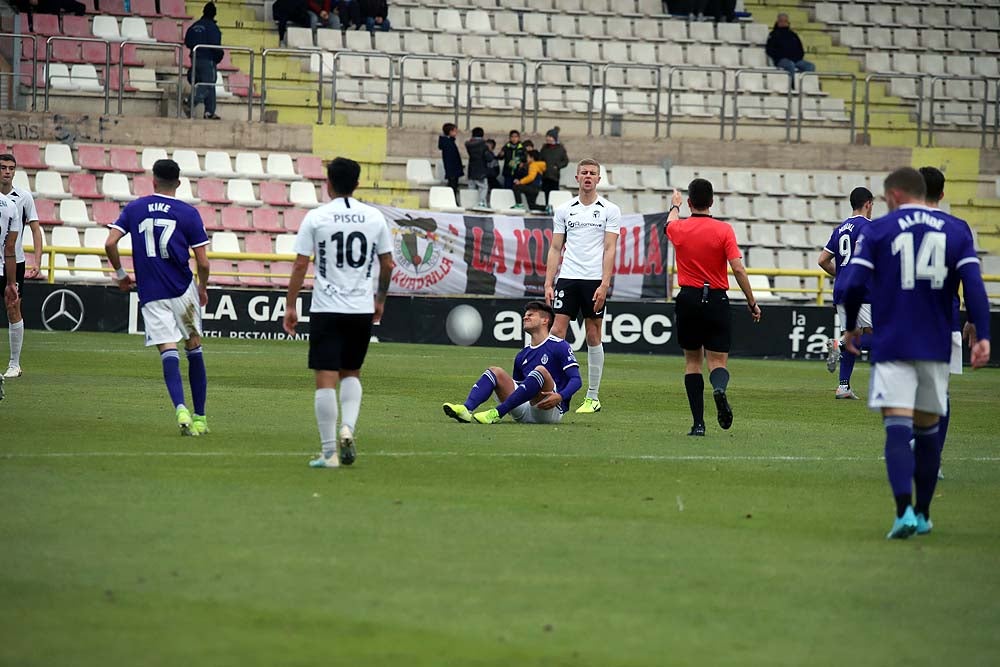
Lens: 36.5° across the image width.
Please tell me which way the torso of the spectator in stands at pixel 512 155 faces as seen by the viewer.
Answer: toward the camera

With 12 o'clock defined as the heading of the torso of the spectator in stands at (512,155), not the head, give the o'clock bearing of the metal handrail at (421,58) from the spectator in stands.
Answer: The metal handrail is roughly at 4 o'clock from the spectator in stands.

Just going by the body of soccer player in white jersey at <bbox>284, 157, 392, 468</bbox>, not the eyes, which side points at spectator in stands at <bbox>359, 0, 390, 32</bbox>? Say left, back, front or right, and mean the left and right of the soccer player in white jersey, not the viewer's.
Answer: front

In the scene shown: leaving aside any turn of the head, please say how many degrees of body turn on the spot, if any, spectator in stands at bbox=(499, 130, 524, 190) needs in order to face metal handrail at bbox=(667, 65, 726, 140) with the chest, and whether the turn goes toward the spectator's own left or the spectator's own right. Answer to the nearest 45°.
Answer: approximately 135° to the spectator's own left

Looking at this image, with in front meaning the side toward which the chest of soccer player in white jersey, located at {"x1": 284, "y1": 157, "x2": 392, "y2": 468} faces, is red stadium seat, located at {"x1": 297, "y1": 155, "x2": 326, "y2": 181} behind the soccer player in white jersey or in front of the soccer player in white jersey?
in front

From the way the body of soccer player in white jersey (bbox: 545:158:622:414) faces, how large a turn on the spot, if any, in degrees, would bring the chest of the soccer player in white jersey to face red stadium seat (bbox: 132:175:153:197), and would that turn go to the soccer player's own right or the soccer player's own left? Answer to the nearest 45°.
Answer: approximately 135° to the soccer player's own right

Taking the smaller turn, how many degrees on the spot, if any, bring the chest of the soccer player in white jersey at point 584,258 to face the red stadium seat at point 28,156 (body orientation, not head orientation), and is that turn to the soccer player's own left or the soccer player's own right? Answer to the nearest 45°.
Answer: approximately 135° to the soccer player's own right

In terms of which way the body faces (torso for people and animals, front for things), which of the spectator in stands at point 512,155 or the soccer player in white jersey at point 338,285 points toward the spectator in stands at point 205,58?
the soccer player in white jersey

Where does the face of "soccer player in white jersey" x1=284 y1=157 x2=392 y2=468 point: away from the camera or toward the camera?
away from the camera

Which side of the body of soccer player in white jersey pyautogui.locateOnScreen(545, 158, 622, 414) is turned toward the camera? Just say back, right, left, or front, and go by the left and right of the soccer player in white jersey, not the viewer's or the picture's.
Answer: front

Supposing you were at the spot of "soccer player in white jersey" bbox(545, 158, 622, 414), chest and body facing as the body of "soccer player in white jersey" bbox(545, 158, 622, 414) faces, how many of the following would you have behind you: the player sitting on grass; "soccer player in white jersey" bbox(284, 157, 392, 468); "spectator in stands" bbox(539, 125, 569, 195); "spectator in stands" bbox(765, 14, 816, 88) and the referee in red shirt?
2

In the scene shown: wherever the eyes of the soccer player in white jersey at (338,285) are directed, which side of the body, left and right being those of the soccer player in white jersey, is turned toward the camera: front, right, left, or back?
back

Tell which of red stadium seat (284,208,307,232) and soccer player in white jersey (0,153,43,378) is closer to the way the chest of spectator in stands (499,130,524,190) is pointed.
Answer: the soccer player in white jersey

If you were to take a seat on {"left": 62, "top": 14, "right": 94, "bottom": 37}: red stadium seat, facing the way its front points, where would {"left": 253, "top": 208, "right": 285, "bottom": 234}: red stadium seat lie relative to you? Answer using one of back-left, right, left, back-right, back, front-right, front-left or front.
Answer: front-left
